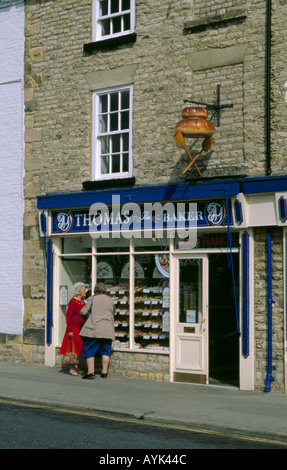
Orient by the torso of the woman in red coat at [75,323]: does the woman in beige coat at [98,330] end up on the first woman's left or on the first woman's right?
on the first woman's right

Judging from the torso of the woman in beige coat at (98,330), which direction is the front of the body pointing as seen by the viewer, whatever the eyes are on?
away from the camera

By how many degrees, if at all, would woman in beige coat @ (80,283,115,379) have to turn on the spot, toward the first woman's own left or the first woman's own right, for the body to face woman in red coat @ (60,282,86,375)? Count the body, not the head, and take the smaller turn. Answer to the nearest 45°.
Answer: approximately 45° to the first woman's own left

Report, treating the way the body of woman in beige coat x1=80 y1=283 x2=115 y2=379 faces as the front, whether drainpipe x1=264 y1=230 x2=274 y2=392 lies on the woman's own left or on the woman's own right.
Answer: on the woman's own right
